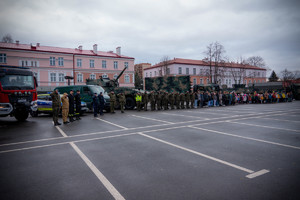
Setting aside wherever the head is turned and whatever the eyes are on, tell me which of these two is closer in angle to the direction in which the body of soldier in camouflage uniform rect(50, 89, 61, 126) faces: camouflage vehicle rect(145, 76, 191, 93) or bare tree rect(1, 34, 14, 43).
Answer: the camouflage vehicle
